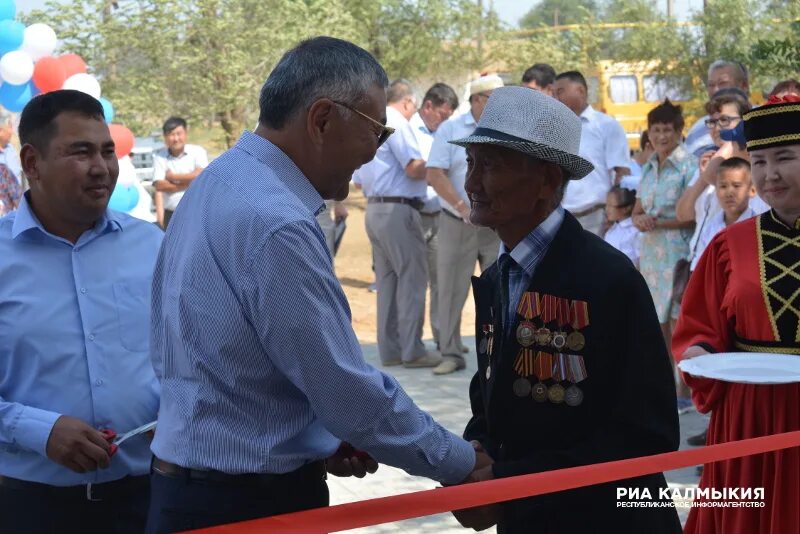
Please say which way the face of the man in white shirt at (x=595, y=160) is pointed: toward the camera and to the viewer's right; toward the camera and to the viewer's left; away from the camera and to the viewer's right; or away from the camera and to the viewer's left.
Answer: toward the camera and to the viewer's left

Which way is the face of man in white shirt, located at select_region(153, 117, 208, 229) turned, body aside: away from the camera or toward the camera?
toward the camera

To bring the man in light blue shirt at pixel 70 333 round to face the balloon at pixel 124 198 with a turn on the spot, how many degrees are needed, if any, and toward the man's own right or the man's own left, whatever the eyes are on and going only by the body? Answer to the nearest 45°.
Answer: approximately 135° to the man's own left

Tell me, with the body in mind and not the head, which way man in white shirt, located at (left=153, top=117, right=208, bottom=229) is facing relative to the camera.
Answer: toward the camera

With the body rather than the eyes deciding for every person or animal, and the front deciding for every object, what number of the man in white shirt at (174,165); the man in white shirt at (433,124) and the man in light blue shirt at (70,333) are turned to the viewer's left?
0

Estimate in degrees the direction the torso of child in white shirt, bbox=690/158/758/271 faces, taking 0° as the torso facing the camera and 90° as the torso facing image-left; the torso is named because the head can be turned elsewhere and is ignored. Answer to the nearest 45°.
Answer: approximately 45°

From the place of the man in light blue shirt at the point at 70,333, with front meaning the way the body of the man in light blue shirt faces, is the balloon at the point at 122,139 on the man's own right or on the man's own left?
on the man's own left

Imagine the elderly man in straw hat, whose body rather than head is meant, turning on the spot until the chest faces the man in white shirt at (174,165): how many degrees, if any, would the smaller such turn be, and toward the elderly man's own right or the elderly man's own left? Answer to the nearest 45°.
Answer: approximately 90° to the elderly man's own right

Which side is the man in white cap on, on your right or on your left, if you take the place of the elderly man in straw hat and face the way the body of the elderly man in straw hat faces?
on your right
